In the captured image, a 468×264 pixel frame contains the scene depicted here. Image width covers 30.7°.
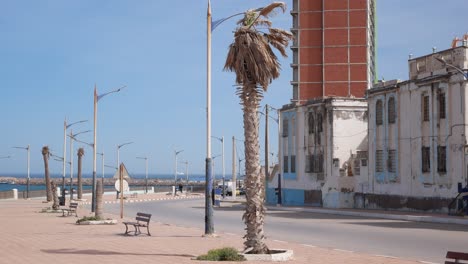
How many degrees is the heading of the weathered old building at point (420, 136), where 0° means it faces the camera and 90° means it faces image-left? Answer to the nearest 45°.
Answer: approximately 45°

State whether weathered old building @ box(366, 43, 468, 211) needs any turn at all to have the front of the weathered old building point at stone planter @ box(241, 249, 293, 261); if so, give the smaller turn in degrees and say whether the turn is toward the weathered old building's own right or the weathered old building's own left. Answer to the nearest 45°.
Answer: approximately 45° to the weathered old building's own left

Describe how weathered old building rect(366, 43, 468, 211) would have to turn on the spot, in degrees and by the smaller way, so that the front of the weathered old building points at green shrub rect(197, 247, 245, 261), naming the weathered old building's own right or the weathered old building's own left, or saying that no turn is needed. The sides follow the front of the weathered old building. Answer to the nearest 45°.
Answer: approximately 45° to the weathered old building's own left
